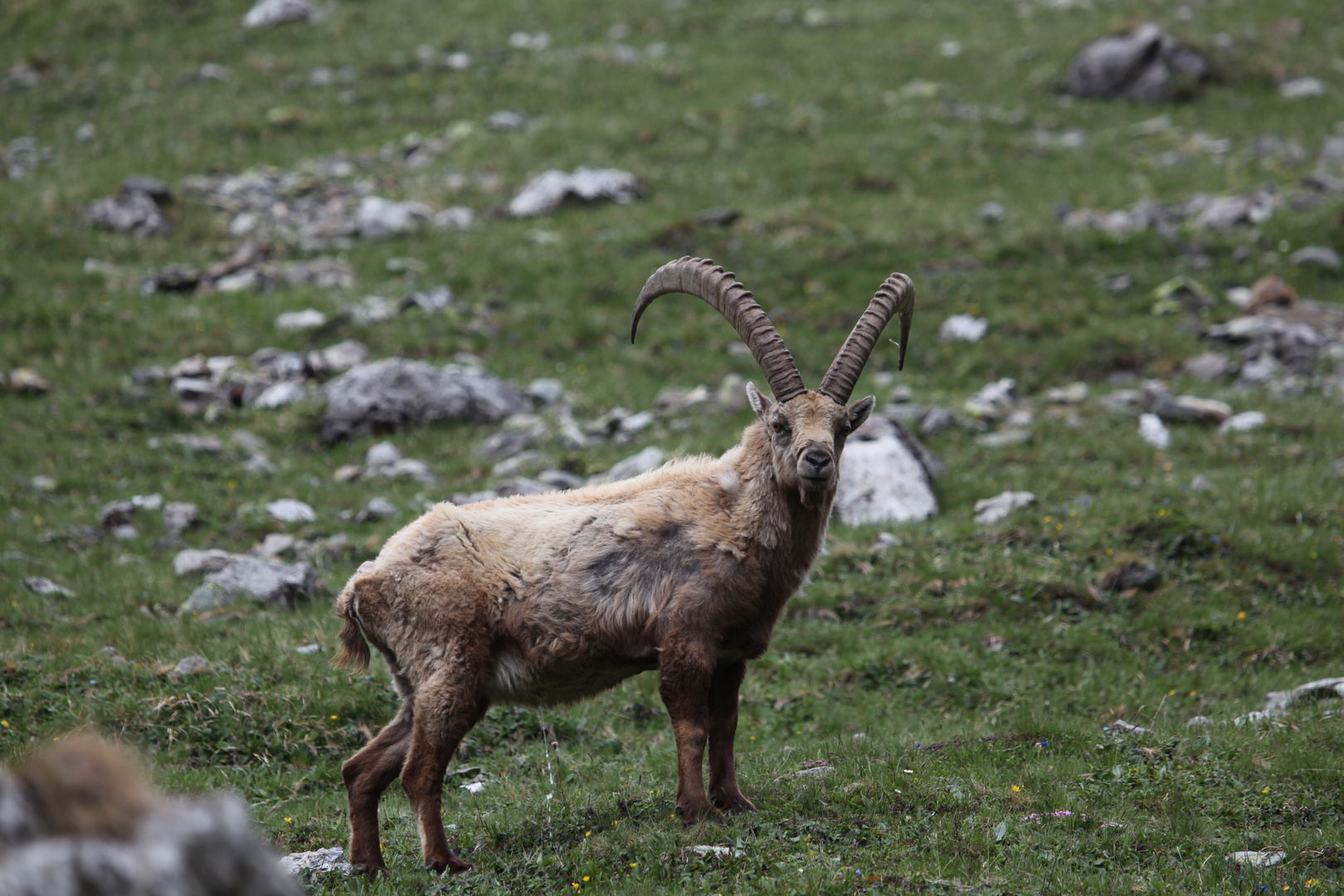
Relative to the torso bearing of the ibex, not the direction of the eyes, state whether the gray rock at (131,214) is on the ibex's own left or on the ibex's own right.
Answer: on the ibex's own left

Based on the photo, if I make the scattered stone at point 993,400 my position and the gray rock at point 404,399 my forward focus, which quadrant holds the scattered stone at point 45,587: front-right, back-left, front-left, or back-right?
front-left

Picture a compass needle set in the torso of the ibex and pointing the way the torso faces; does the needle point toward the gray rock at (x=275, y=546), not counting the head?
no

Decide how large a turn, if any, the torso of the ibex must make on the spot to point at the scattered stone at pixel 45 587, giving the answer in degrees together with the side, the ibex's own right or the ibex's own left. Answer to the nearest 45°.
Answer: approximately 135° to the ibex's own left

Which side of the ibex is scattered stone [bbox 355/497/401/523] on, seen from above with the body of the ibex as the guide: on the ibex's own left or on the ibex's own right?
on the ibex's own left

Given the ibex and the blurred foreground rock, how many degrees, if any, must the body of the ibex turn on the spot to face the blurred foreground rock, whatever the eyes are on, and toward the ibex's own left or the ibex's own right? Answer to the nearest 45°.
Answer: approximately 90° to the ibex's own right

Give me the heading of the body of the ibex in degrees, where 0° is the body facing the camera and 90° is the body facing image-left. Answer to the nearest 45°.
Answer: approximately 270°

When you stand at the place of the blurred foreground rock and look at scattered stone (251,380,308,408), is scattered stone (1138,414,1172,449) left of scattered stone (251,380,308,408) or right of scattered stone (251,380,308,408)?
right

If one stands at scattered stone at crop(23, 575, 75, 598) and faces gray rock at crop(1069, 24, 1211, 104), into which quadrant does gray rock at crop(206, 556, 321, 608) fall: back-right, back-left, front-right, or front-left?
front-right

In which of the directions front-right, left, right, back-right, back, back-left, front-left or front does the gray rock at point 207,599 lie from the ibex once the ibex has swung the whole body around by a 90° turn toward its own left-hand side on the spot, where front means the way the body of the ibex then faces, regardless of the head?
front-left

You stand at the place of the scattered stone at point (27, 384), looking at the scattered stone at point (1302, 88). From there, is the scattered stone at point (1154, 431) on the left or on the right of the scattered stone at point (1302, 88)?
right
